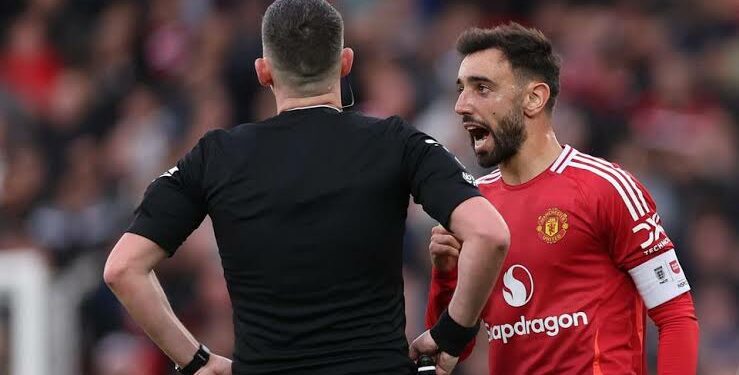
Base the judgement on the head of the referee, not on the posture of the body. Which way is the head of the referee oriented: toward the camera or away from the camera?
away from the camera

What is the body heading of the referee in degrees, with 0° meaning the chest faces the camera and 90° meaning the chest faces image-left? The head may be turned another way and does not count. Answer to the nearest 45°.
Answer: approximately 180°
